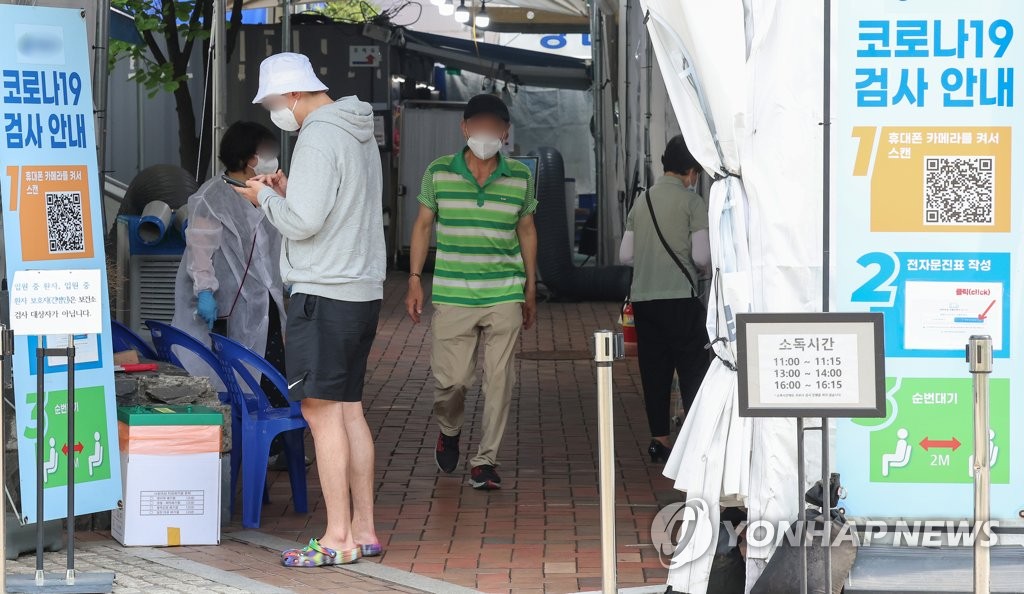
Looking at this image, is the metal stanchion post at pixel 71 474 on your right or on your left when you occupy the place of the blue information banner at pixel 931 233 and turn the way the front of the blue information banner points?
on your right

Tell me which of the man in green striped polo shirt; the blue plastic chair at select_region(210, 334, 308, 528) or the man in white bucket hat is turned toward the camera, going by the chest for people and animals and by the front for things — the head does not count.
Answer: the man in green striped polo shirt

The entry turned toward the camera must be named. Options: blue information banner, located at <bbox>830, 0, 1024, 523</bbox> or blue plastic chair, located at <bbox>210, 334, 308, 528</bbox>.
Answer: the blue information banner

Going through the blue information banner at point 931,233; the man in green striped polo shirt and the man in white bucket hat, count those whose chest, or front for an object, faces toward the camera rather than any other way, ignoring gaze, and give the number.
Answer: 2

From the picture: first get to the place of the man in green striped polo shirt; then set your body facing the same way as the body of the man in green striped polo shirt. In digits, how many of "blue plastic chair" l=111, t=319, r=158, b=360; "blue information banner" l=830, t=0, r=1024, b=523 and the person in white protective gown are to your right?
2

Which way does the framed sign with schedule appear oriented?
toward the camera

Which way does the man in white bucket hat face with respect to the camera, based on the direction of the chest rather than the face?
to the viewer's left

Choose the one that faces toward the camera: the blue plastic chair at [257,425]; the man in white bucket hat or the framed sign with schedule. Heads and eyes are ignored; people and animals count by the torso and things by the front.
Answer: the framed sign with schedule

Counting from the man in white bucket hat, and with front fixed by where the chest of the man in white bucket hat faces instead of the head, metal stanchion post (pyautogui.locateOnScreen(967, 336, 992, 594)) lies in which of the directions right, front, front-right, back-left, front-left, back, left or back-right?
back-left

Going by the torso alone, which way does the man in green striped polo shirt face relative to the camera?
toward the camera

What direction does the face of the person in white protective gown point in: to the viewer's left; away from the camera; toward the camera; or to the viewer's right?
to the viewer's right

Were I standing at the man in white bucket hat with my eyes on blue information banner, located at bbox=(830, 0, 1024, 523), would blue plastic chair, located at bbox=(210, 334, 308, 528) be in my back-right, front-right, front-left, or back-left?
back-left

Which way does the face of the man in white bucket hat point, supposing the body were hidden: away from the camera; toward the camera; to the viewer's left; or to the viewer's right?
to the viewer's left
